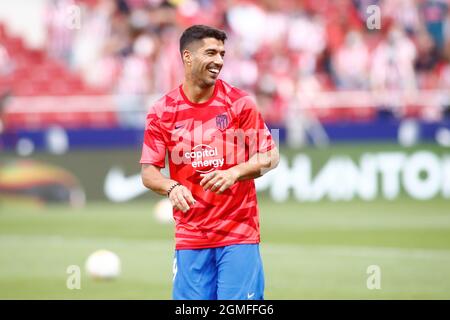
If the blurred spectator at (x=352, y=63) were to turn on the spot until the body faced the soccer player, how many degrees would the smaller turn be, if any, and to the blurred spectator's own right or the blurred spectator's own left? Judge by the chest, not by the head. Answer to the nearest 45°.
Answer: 0° — they already face them

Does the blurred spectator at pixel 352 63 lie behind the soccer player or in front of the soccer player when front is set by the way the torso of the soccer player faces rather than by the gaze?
behind

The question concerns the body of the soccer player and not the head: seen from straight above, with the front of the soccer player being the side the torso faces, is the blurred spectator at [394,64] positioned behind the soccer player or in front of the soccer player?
behind

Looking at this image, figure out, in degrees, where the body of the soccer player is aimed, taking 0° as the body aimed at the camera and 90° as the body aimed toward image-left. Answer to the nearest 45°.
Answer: approximately 0°

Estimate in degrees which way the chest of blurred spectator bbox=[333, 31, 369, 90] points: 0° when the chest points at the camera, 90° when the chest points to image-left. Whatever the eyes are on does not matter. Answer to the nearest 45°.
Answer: approximately 0°

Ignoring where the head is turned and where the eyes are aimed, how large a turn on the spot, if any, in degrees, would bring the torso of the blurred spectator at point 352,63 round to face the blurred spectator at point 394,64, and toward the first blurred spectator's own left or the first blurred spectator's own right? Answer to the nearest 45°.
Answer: approximately 45° to the first blurred spectator's own left

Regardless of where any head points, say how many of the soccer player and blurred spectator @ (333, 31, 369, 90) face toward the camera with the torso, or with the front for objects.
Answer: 2

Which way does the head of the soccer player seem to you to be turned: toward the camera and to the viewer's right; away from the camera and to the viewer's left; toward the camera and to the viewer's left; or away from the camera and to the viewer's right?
toward the camera and to the viewer's right
